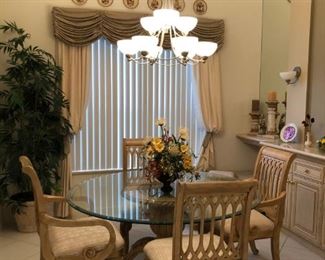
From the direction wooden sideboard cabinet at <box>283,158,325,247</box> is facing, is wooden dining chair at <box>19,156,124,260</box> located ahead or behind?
ahead

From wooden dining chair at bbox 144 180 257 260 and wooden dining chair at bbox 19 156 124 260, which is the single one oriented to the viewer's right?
wooden dining chair at bbox 19 156 124 260

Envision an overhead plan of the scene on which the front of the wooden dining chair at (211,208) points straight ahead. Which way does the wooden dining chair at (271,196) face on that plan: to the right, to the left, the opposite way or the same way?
to the left

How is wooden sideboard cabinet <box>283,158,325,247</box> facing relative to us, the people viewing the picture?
facing the viewer and to the left of the viewer

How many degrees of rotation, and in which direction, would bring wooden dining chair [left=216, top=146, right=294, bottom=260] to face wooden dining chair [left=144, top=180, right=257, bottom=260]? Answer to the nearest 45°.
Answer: approximately 45° to its left

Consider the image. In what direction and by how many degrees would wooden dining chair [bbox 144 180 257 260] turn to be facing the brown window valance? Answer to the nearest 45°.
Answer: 0° — it already faces it

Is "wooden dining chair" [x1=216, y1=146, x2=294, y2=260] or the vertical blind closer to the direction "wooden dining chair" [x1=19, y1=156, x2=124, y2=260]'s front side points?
the wooden dining chair

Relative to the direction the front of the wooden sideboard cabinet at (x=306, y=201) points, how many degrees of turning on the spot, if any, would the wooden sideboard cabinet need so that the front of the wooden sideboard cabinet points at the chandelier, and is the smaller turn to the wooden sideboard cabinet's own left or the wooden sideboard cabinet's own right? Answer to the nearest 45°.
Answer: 0° — it already faces it

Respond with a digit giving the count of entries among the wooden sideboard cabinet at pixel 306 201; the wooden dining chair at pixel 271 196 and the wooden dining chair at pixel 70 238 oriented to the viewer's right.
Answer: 1

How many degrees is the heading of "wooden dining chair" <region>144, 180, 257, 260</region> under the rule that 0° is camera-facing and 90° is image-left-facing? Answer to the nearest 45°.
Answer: approximately 135°

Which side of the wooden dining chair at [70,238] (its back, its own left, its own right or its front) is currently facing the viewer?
right
